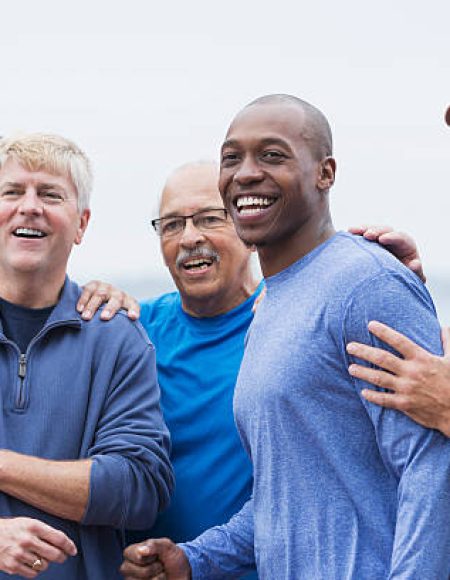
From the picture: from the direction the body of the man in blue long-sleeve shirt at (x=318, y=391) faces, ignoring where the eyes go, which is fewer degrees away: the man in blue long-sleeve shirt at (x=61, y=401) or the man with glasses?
the man in blue long-sleeve shirt

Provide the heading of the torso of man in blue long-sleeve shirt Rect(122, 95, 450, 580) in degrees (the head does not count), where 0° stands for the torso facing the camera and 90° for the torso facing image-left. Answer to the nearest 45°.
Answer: approximately 45°

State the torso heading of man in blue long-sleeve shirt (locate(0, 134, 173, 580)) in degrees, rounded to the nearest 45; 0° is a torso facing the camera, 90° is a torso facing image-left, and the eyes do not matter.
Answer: approximately 45°

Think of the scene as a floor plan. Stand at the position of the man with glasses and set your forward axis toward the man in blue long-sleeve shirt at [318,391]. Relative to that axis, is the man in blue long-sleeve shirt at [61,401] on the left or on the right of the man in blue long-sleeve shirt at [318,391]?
right

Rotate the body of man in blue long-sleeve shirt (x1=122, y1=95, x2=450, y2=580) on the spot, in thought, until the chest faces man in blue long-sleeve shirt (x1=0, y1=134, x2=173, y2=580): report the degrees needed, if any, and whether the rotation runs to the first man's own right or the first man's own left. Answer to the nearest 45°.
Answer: approximately 90° to the first man's own right

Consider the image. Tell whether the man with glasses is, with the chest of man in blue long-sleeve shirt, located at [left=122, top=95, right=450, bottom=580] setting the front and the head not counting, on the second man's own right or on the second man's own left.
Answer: on the second man's own right

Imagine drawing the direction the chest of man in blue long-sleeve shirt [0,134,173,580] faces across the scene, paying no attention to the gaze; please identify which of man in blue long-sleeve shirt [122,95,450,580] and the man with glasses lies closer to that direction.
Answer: the man in blue long-sleeve shirt

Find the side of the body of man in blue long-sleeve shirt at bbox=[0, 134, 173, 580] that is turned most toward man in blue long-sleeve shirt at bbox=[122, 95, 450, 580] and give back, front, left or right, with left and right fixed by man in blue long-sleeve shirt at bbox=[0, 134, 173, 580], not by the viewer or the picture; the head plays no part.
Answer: left
